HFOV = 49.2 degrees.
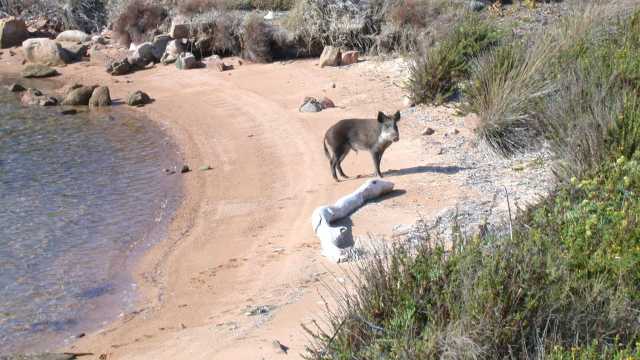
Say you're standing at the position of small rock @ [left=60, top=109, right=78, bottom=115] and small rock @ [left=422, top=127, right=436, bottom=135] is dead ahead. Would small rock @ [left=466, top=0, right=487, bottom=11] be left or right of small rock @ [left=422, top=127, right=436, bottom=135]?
left

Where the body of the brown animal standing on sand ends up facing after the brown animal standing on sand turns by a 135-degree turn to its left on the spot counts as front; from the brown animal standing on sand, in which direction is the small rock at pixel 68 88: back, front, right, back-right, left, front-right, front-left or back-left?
front

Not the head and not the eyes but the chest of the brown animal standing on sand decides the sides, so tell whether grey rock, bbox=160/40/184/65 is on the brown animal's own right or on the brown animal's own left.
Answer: on the brown animal's own left

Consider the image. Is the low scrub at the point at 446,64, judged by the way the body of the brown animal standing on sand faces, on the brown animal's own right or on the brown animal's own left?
on the brown animal's own left

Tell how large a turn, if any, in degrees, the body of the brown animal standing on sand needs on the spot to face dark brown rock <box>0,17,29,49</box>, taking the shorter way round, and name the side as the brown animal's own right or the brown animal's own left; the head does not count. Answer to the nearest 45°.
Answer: approximately 135° to the brown animal's own left

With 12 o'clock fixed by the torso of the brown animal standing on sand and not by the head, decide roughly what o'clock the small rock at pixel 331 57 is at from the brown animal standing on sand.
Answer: The small rock is roughly at 9 o'clock from the brown animal standing on sand.

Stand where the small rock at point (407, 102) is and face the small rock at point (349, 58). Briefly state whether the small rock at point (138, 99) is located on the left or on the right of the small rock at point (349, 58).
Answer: left

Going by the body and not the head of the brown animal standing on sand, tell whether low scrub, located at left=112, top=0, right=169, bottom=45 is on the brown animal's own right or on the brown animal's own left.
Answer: on the brown animal's own left

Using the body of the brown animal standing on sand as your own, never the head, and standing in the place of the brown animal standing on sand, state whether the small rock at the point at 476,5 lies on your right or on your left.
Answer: on your left

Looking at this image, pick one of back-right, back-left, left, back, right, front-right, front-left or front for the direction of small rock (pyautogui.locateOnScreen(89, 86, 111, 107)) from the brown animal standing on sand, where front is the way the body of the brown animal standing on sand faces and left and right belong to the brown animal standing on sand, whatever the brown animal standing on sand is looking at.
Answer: back-left

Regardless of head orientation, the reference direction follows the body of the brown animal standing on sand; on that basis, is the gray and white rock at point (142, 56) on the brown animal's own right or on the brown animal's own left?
on the brown animal's own left

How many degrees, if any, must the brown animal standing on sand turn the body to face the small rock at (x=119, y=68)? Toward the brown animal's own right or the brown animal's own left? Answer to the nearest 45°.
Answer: approximately 135° to the brown animal's own left

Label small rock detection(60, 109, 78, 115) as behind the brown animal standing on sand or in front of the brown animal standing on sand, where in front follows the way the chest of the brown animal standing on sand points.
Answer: behind

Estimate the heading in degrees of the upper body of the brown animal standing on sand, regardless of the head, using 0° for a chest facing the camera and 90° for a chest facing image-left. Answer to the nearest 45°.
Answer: approximately 270°

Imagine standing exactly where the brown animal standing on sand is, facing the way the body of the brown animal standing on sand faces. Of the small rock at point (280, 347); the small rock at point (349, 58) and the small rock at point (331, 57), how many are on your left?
2

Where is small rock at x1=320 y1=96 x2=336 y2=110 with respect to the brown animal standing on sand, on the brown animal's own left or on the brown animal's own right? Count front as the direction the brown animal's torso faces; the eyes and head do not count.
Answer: on the brown animal's own left
